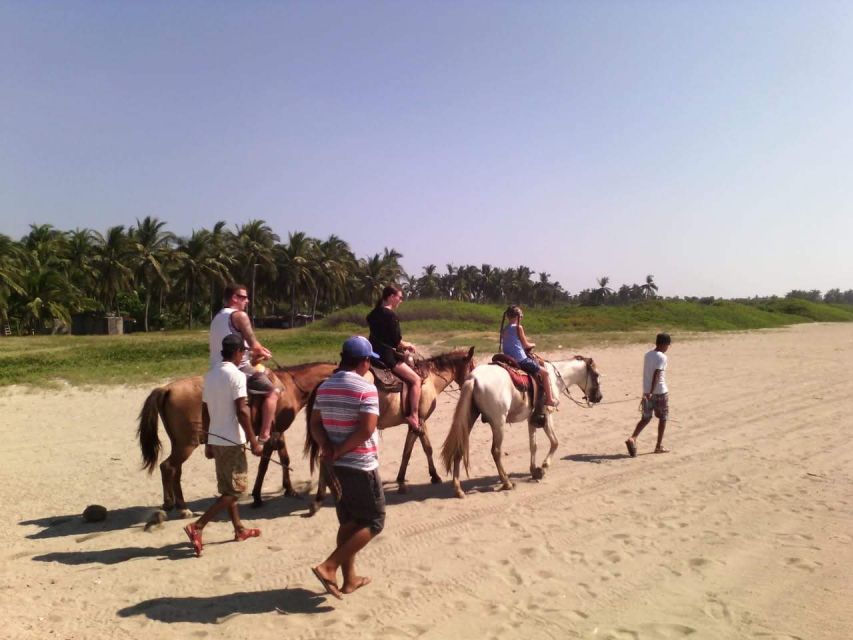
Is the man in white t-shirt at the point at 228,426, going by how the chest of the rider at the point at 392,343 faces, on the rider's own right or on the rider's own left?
on the rider's own right

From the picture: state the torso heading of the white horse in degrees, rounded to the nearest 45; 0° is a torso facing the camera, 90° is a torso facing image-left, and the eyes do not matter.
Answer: approximately 225°

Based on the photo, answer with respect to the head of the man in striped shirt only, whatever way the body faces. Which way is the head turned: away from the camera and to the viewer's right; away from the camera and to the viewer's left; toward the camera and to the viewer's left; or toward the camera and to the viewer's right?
away from the camera and to the viewer's right

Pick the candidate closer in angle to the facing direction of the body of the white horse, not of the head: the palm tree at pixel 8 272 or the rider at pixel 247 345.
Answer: the palm tree

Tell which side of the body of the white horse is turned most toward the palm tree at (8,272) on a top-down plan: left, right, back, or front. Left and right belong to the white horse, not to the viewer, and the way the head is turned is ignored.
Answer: left

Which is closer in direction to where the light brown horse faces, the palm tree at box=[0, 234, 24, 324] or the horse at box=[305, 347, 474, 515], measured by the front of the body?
the horse

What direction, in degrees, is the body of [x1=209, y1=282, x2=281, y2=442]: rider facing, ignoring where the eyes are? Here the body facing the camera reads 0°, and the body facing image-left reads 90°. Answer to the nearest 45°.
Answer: approximately 270°

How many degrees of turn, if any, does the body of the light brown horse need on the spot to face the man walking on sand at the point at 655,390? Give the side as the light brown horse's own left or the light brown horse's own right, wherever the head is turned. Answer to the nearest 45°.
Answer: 0° — it already faces them

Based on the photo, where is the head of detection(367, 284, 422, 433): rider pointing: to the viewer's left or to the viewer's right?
to the viewer's right

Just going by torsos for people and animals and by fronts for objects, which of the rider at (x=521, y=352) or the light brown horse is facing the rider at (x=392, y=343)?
the light brown horse
